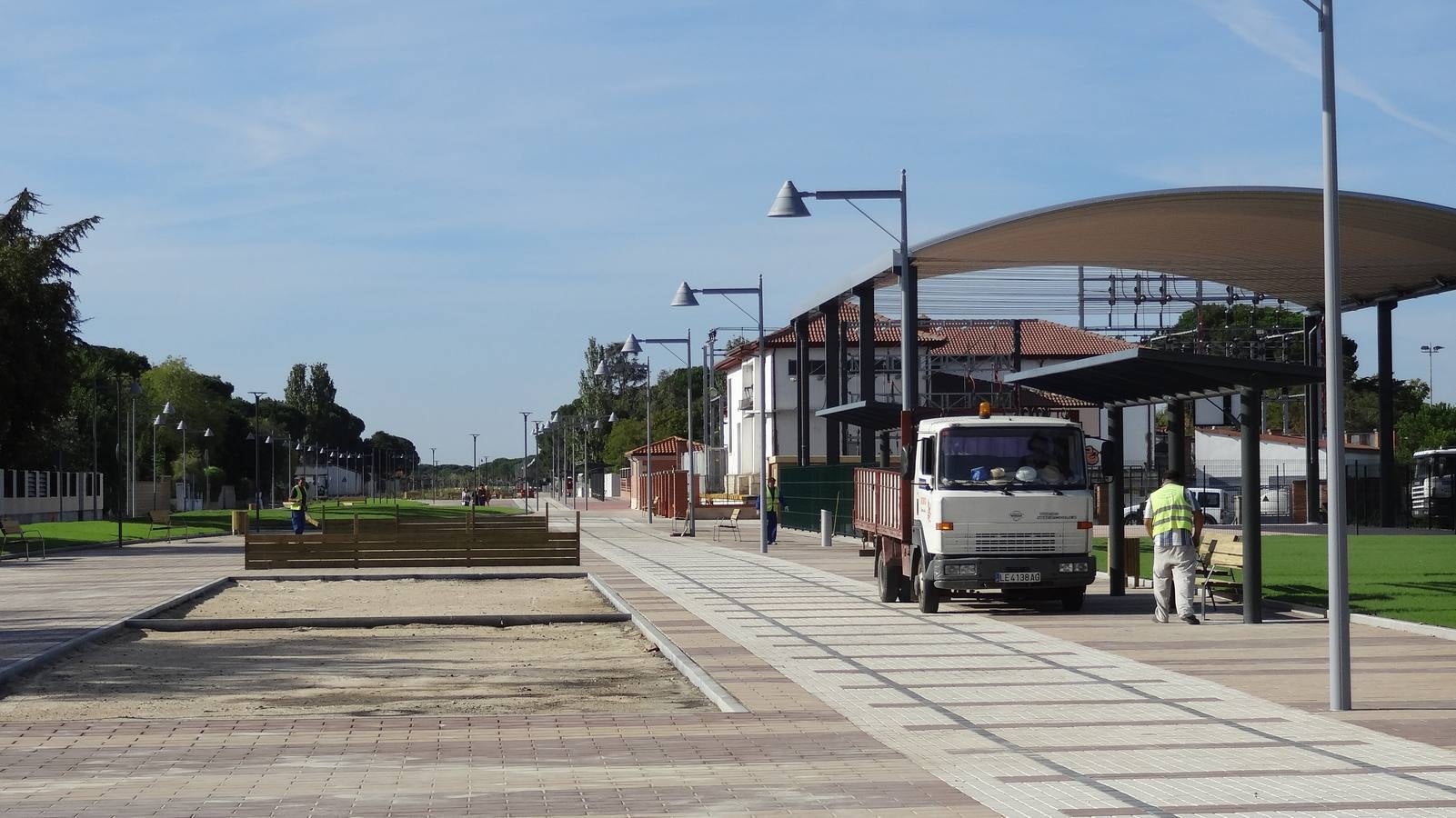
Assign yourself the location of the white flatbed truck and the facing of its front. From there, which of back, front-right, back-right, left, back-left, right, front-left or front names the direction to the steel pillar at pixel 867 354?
back

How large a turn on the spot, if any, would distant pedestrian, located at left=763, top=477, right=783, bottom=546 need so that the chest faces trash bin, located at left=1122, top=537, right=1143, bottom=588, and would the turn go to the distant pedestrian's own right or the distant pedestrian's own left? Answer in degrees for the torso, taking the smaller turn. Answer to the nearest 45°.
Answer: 0° — they already face it

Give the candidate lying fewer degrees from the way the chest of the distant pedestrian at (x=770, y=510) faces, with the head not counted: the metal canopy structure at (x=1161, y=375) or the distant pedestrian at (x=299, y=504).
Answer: the metal canopy structure

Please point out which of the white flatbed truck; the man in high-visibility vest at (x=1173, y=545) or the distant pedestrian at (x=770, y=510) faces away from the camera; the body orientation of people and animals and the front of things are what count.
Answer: the man in high-visibility vest

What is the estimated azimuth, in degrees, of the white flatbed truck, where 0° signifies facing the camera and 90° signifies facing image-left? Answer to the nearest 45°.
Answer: approximately 0°

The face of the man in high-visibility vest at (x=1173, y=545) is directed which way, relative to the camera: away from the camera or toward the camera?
away from the camera

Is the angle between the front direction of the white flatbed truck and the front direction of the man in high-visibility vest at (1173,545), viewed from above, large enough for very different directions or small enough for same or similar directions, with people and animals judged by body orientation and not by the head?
very different directions

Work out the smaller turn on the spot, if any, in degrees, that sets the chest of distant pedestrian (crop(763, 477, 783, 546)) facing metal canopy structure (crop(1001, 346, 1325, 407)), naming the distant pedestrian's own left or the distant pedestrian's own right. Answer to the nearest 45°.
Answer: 0° — they already face it

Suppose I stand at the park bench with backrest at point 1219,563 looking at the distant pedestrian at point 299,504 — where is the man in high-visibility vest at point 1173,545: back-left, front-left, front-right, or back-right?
back-left

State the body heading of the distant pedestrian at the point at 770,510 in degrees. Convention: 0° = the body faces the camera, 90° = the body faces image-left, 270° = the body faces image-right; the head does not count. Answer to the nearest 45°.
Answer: approximately 0°
